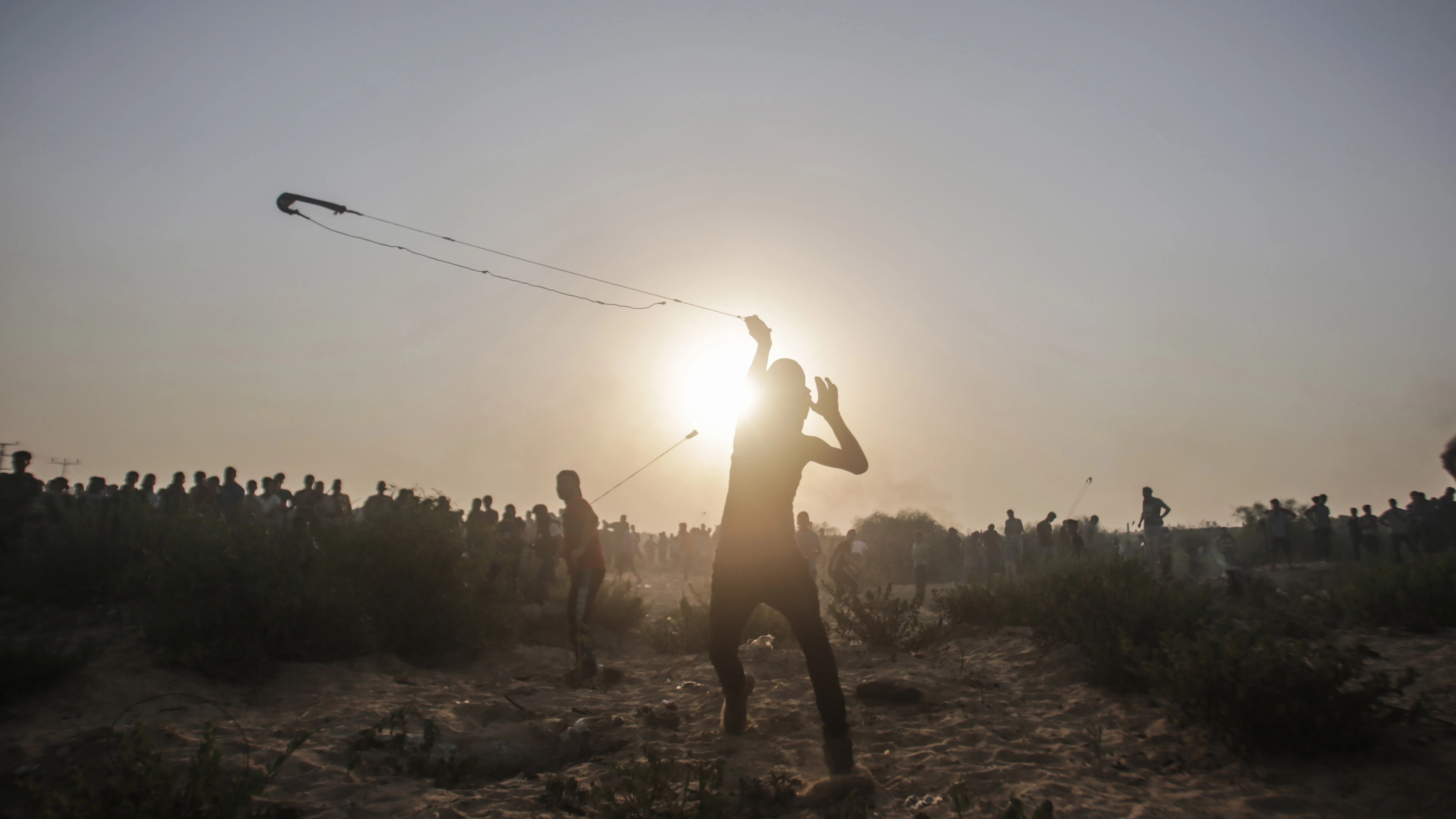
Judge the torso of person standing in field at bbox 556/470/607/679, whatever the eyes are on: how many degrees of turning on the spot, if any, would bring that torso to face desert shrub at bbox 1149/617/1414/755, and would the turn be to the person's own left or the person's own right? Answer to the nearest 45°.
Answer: approximately 135° to the person's own left
